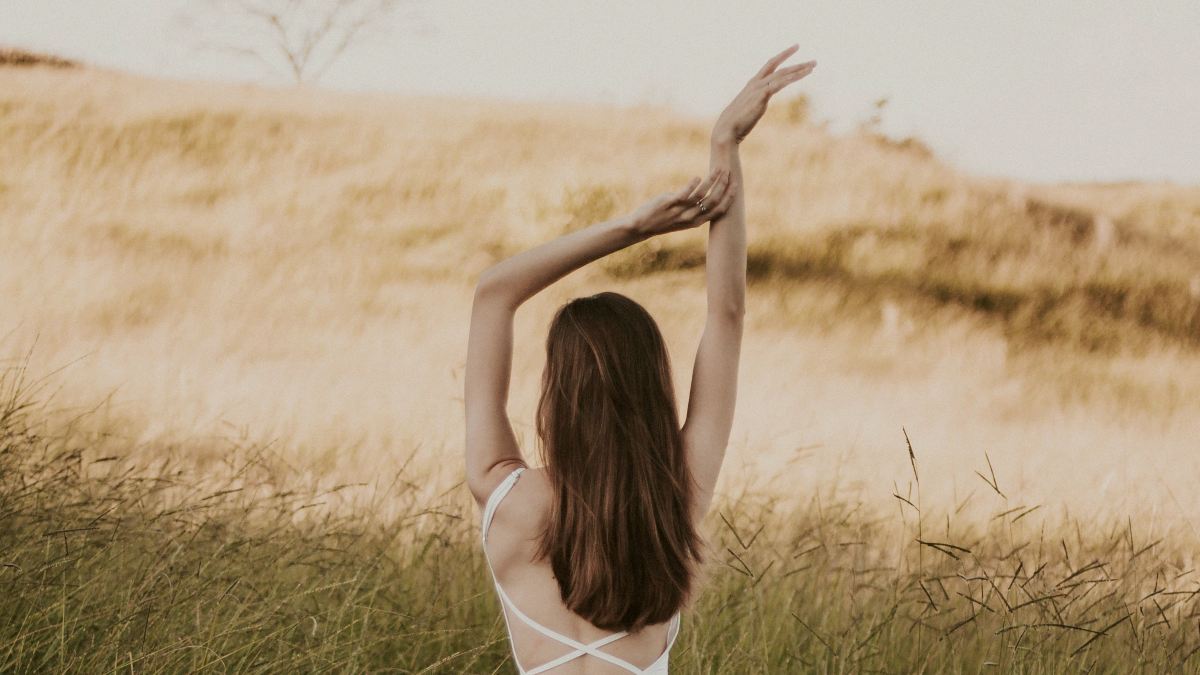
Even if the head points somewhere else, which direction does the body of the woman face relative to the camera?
away from the camera

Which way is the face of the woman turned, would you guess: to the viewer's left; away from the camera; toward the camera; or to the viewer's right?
away from the camera
